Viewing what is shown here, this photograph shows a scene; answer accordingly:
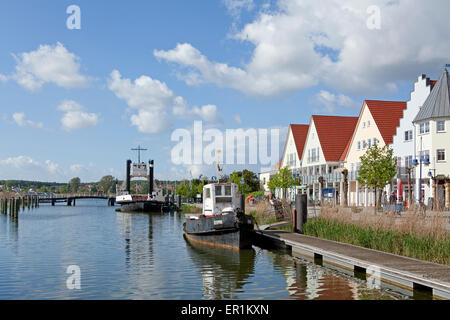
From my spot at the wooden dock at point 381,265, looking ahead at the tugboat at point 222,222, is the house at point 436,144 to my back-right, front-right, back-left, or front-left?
front-right

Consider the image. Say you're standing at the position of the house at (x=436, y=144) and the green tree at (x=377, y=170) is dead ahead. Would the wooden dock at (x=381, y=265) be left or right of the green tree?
left

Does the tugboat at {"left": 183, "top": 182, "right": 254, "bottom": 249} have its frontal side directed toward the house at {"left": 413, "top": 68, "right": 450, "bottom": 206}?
no
